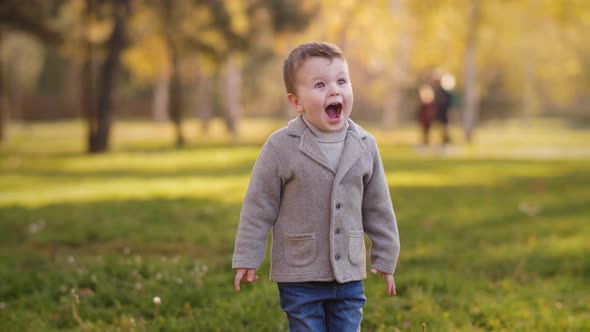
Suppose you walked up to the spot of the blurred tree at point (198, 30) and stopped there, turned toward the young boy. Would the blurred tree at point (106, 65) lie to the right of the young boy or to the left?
right

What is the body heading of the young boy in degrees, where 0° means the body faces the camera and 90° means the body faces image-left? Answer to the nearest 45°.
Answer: approximately 315°

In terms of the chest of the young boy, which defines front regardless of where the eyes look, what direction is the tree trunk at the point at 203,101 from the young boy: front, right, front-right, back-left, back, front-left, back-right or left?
back-left

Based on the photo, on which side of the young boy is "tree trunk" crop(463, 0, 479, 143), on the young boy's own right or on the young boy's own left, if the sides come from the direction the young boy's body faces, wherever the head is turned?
on the young boy's own left

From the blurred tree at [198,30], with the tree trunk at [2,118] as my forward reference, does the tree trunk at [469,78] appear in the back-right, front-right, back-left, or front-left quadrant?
back-right

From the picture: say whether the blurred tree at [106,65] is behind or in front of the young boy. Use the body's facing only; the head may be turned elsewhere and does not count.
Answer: behind

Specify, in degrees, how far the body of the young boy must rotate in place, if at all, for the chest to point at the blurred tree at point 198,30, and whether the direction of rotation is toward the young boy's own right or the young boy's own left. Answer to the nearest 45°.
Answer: approximately 135° to the young boy's own left

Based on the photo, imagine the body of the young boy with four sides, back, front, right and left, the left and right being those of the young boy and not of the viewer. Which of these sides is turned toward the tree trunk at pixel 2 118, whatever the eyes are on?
back
